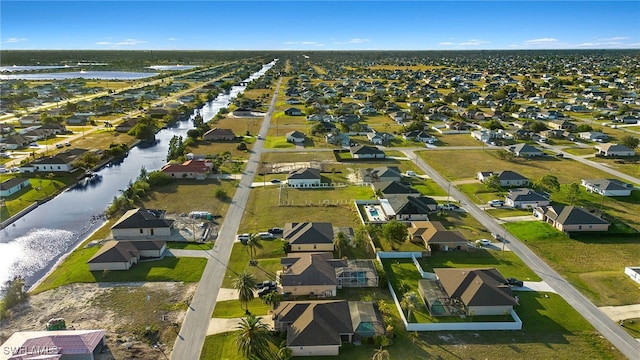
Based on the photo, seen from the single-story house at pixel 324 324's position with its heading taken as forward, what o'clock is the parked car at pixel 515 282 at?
The parked car is roughly at 5 o'clock from the single-story house.

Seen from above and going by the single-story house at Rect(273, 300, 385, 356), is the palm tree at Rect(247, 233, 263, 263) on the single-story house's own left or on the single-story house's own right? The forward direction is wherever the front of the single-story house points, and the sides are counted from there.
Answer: on the single-story house's own right

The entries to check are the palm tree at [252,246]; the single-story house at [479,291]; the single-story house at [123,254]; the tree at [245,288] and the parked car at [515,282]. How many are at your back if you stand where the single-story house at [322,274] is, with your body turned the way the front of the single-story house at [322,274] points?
2

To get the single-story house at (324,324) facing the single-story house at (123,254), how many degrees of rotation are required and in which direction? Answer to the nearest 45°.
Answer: approximately 45° to its right

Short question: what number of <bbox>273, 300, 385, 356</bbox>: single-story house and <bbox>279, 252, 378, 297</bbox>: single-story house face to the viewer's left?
2

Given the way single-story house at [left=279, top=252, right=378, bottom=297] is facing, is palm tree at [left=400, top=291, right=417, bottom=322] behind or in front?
behind

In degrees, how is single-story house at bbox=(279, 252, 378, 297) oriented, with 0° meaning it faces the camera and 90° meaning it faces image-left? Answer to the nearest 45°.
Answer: approximately 90°

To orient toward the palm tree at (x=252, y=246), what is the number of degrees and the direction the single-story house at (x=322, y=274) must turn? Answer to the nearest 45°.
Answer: approximately 45° to its right

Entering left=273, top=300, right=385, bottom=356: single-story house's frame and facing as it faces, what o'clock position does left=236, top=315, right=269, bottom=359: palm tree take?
The palm tree is roughly at 11 o'clock from the single-story house.

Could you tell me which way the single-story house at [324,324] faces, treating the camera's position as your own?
facing to the left of the viewer

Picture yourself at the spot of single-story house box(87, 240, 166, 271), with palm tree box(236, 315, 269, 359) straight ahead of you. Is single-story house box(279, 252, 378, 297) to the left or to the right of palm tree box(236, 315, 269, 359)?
left
